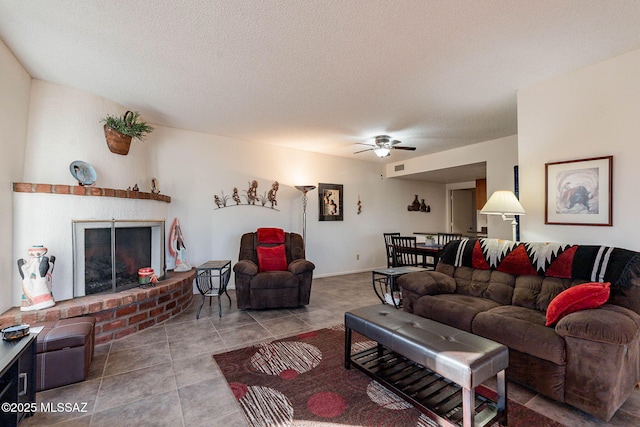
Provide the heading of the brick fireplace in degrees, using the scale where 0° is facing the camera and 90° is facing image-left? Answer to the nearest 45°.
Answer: approximately 315°

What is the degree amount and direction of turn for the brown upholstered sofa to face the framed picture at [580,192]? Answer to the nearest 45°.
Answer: approximately 135° to its right

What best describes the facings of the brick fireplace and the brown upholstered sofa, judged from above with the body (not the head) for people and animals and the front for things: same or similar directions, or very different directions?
very different directions

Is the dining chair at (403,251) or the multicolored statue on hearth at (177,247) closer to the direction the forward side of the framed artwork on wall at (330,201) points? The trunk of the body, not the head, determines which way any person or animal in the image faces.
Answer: the dining chair

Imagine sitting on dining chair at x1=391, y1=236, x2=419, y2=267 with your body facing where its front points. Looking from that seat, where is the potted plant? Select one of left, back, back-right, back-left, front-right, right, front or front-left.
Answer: back-left

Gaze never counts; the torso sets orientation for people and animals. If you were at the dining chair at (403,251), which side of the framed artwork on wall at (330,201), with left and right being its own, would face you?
front

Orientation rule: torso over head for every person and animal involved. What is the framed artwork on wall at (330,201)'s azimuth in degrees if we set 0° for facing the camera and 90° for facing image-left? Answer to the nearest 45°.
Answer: approximately 315°

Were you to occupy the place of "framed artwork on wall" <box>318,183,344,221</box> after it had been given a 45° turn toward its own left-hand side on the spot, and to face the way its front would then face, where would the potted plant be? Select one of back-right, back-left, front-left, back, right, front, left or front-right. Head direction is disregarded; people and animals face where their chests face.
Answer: back-right

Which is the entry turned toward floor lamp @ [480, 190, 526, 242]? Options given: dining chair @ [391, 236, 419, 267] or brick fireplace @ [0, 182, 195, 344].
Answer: the brick fireplace

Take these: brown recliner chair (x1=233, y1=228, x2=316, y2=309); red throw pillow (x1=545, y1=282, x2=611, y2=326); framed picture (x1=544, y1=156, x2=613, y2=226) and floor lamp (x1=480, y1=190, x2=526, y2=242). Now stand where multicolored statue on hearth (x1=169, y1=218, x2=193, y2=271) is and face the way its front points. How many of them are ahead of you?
4

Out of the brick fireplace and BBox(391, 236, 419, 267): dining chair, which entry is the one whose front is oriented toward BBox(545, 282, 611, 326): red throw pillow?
the brick fireplace

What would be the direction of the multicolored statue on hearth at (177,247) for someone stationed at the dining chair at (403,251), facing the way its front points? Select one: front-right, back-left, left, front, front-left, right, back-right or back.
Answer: back-left

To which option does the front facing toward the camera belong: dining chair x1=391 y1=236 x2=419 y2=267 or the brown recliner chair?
the brown recliner chair

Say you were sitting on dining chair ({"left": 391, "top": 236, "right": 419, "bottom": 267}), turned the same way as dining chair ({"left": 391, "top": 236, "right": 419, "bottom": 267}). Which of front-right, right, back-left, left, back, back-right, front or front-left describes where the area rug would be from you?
back

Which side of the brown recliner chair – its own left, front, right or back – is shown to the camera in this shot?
front

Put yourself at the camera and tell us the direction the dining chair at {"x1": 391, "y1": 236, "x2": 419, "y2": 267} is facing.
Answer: facing away from the viewer

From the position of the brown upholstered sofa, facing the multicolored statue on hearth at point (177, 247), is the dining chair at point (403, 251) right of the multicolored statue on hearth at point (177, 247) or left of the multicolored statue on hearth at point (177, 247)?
right

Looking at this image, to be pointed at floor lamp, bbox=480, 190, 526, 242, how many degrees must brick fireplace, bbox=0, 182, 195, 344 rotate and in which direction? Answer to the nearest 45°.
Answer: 0° — it already faces it

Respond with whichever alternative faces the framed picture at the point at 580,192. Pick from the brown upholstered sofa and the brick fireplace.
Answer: the brick fireplace

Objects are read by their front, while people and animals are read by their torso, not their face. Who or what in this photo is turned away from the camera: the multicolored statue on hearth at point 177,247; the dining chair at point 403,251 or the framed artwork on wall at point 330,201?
the dining chair

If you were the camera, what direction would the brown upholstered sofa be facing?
facing the viewer and to the left of the viewer

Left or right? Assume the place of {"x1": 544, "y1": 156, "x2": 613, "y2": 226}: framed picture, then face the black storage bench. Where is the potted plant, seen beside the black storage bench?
right
